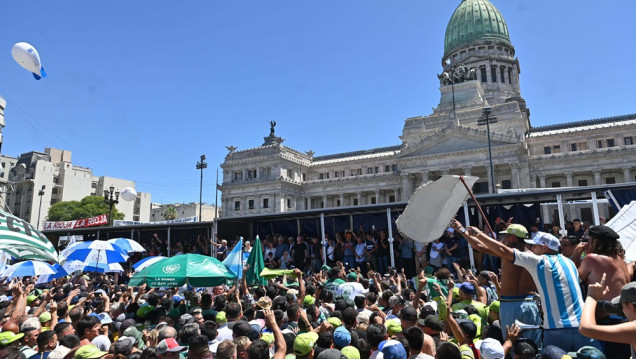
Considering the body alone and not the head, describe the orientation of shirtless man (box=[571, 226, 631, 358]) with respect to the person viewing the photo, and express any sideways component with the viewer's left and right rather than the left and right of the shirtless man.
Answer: facing away from the viewer and to the left of the viewer

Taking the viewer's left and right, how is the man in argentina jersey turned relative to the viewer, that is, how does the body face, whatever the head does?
facing away from the viewer and to the left of the viewer

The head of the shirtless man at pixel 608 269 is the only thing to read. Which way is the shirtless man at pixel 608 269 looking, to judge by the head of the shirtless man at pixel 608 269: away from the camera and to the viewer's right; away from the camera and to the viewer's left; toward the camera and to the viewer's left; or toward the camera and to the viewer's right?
away from the camera and to the viewer's left

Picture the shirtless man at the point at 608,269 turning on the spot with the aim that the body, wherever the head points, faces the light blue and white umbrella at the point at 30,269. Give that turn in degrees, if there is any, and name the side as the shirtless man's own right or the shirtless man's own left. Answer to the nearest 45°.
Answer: approximately 45° to the shirtless man's own left

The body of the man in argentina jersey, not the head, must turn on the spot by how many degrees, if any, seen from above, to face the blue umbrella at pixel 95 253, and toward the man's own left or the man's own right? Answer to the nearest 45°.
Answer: approximately 45° to the man's own left
